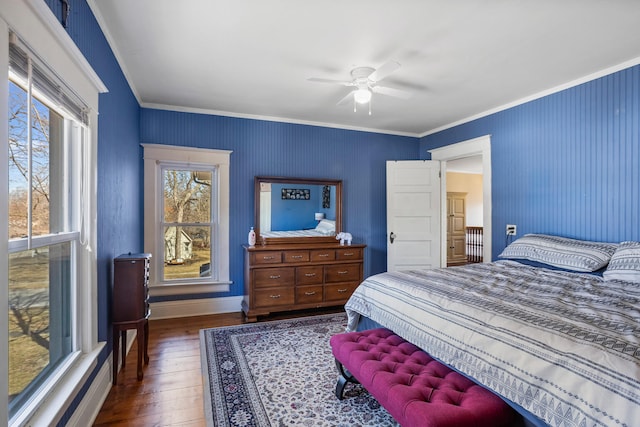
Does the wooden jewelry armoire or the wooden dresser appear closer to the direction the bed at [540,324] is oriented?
the wooden jewelry armoire

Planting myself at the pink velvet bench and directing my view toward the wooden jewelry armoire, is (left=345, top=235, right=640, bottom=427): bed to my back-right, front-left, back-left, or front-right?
back-right

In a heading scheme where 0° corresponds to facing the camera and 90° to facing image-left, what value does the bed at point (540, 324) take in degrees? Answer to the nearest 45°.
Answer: approximately 45°

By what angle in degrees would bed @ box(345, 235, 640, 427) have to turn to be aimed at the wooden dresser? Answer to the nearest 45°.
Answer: approximately 90° to its right

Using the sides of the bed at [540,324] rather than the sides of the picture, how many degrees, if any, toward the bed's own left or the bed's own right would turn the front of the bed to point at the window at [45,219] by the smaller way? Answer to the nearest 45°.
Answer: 0° — it already faces it

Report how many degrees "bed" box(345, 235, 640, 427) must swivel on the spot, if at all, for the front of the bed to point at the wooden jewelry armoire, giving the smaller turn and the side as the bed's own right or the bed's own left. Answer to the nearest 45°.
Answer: approximately 45° to the bed's own right

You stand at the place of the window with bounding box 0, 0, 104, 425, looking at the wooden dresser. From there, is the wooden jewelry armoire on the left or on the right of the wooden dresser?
left

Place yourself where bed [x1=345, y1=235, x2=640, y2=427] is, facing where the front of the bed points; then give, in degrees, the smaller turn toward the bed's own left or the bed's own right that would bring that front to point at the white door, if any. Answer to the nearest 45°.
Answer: approximately 90° to the bed's own right

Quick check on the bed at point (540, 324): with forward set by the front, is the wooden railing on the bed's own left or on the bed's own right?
on the bed's own right
